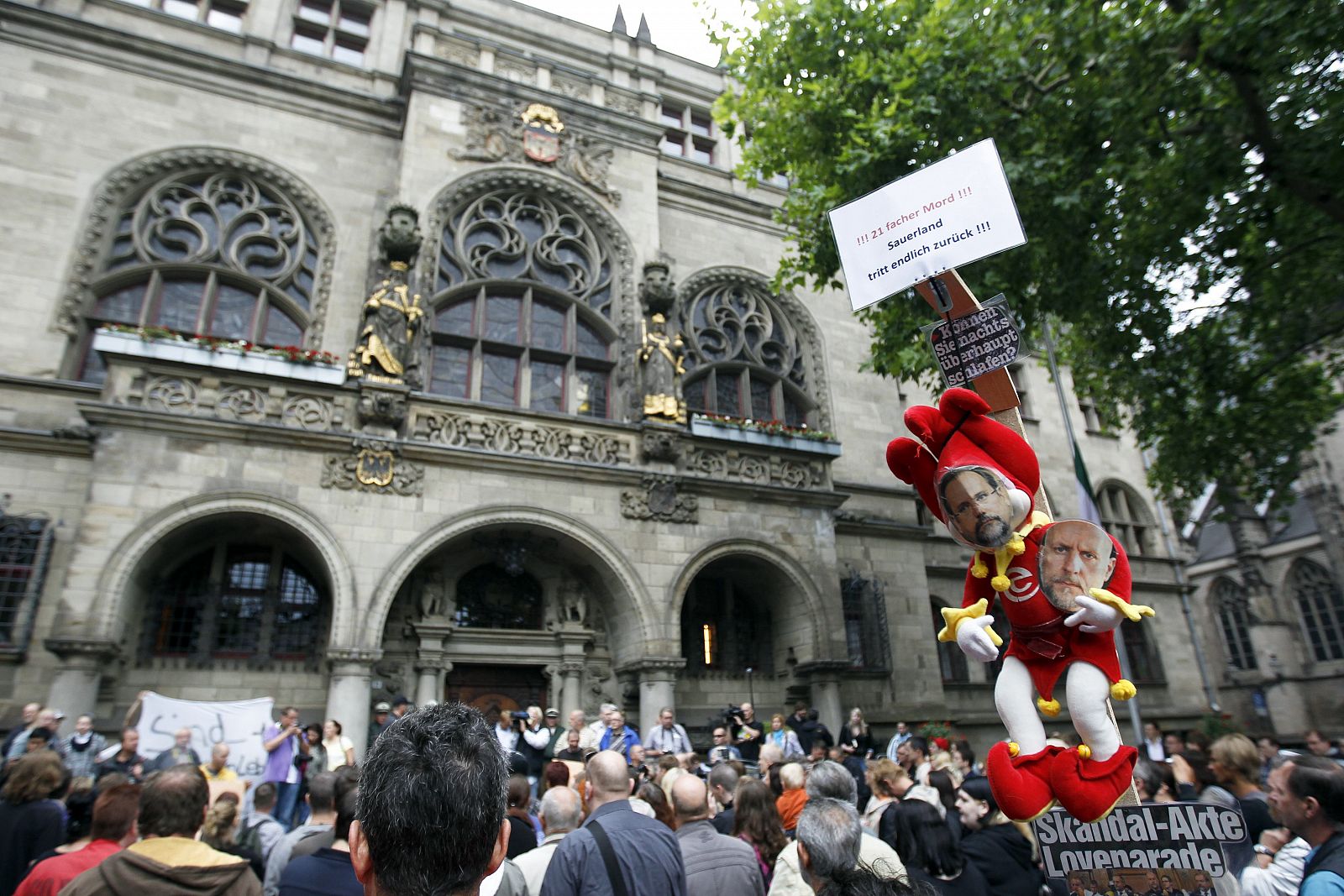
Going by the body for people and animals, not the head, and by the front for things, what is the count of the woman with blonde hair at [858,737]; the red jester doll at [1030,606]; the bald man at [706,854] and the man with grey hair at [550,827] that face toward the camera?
2

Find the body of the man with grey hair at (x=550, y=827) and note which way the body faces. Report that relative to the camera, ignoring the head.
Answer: away from the camera

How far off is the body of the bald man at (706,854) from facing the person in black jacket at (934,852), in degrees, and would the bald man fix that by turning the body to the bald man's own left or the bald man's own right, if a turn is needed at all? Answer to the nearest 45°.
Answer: approximately 90° to the bald man's own right

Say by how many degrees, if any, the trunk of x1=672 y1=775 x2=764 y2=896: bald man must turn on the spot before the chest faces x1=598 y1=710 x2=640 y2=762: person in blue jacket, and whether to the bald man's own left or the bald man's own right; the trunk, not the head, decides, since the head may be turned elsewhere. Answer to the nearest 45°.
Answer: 0° — they already face them

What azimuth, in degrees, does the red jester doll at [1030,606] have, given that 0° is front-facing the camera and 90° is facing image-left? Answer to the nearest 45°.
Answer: approximately 0°

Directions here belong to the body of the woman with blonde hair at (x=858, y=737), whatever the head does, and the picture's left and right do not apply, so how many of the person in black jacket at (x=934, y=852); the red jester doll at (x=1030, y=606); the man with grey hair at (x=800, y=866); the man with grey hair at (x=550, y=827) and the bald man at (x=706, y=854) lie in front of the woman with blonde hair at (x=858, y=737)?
5

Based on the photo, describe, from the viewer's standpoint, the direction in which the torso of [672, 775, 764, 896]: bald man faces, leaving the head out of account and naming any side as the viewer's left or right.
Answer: facing away from the viewer

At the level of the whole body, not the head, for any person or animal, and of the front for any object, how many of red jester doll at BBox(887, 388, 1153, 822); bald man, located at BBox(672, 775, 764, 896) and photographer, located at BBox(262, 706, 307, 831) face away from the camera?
1

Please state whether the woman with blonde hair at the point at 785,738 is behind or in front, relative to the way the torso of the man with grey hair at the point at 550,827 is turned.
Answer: in front

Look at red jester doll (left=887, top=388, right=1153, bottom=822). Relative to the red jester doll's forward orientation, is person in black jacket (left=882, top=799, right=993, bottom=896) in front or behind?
behind

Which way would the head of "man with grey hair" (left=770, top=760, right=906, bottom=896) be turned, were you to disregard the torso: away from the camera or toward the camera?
away from the camera

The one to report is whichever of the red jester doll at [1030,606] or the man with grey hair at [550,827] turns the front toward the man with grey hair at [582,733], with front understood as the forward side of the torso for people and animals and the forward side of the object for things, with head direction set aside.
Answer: the man with grey hair at [550,827]

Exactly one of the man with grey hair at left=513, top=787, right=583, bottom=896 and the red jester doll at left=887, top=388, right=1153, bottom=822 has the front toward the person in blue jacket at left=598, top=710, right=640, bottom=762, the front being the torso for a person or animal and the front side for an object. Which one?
the man with grey hair

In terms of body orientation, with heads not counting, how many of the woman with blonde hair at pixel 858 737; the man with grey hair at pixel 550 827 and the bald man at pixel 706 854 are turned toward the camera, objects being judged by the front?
1
